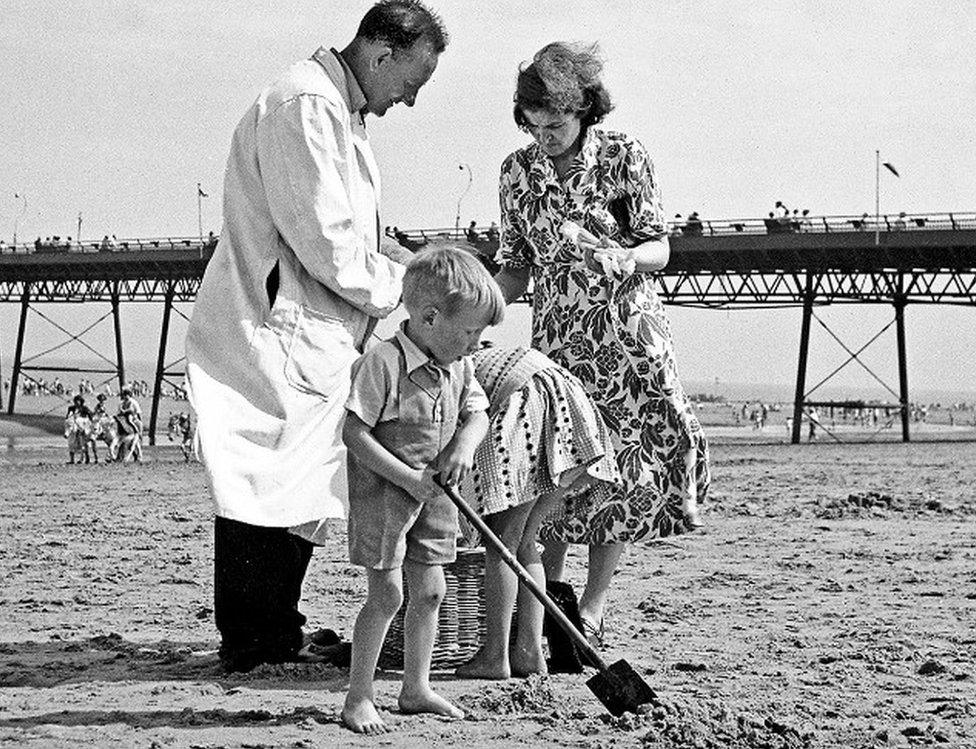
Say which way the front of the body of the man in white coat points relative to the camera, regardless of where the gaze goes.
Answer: to the viewer's right

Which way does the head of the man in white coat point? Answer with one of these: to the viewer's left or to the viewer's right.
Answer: to the viewer's right

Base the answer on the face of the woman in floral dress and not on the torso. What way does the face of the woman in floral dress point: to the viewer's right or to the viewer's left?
to the viewer's left

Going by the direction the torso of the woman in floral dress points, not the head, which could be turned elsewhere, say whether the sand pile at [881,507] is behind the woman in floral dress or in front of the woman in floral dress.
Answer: behind

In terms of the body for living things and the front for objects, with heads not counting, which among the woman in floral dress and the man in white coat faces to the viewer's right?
the man in white coat

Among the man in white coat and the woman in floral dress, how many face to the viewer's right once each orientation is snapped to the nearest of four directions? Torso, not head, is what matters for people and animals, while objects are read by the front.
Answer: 1

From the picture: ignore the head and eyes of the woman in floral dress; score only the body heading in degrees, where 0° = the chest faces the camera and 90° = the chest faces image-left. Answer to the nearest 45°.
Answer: approximately 45°
